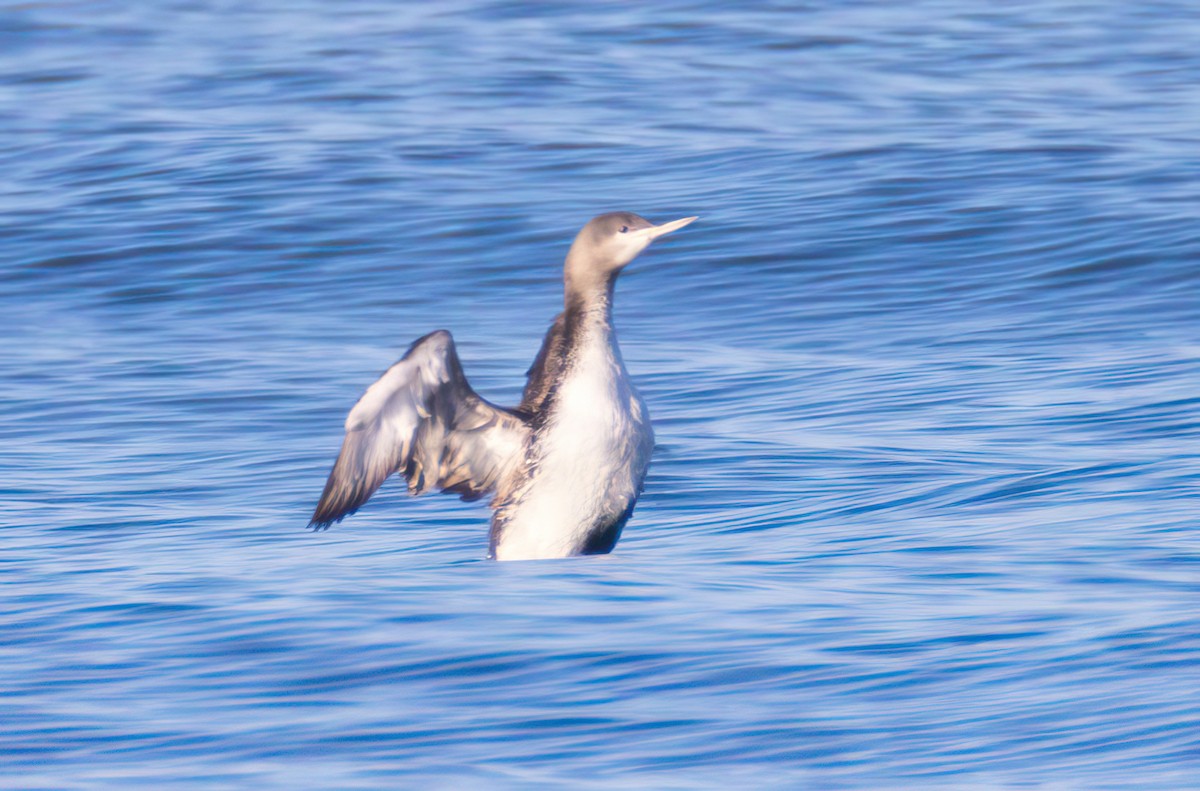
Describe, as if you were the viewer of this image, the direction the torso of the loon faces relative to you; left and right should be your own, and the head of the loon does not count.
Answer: facing the viewer and to the right of the viewer
